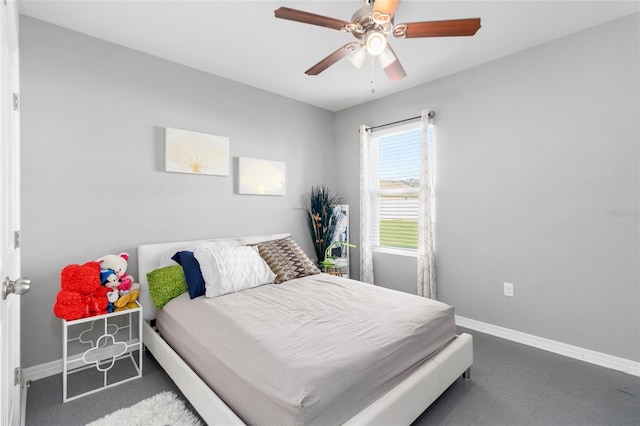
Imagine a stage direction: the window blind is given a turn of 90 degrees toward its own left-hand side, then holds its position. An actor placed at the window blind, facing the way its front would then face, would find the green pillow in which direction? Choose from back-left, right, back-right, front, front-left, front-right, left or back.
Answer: right

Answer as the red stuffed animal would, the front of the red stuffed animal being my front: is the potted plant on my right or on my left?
on my left

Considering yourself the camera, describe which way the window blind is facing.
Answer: facing the viewer and to the left of the viewer

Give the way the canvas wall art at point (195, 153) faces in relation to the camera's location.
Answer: facing the viewer and to the right of the viewer

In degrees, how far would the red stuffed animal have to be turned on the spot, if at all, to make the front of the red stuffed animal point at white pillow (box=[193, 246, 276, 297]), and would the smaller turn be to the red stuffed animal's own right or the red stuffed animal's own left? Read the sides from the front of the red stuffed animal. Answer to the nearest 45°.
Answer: approximately 45° to the red stuffed animal's own left

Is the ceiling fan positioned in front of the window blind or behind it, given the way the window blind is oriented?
in front

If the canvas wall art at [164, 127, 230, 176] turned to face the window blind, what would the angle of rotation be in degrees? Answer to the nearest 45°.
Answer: approximately 45° to its left

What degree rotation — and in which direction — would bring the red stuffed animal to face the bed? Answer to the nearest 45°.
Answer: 0° — it already faces it

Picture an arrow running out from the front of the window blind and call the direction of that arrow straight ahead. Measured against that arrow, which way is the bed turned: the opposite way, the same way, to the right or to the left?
to the left
